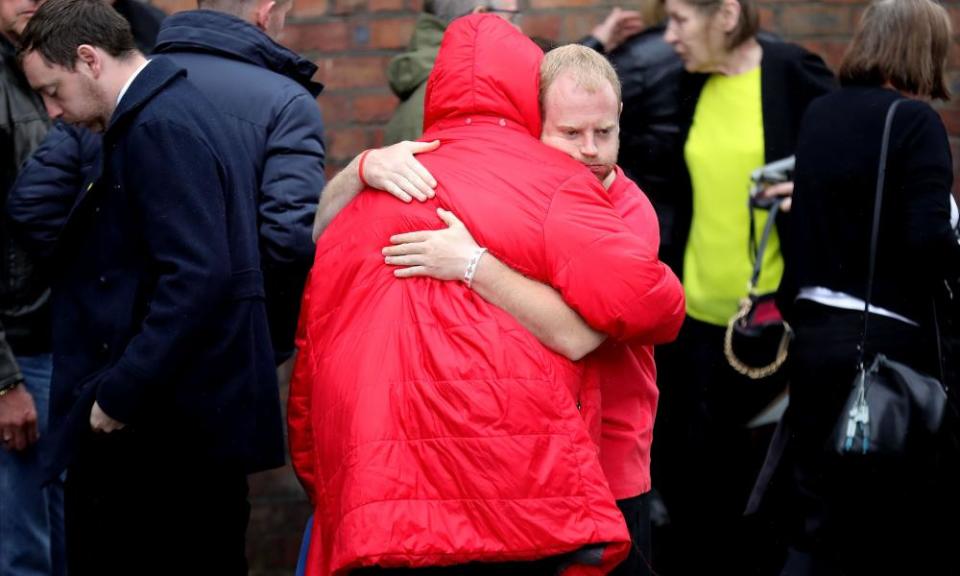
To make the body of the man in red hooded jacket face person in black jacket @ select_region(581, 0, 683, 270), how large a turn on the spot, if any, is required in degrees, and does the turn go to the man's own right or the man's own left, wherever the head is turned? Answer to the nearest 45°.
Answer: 0° — they already face them

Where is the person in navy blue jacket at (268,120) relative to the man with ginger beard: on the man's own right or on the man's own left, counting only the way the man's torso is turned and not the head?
on the man's own right

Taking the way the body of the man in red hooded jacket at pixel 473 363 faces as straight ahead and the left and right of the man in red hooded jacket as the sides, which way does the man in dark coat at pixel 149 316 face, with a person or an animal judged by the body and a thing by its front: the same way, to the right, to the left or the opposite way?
to the left

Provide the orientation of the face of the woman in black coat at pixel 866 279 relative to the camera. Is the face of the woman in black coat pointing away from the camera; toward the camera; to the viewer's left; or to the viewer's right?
away from the camera

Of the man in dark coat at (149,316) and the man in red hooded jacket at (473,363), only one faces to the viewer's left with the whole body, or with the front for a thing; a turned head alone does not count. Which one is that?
the man in dark coat

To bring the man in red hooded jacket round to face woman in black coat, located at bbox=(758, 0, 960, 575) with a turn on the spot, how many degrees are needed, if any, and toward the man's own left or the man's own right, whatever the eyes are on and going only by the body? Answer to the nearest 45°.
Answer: approximately 45° to the man's own right

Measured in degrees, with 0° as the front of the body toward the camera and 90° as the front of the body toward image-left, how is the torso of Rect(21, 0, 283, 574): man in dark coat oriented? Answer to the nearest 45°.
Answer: approximately 90°

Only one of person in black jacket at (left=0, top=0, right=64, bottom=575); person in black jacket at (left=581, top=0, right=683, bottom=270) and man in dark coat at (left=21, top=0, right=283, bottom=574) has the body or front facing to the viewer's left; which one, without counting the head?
the man in dark coat

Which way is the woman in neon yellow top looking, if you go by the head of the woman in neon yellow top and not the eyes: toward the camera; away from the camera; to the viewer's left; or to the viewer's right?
to the viewer's left
